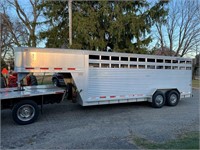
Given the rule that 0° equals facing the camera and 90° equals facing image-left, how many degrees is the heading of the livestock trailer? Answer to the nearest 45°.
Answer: approximately 45°

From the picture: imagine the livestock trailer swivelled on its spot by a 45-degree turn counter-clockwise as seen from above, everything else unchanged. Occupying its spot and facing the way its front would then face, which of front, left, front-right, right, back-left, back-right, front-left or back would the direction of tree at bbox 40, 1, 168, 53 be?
back
